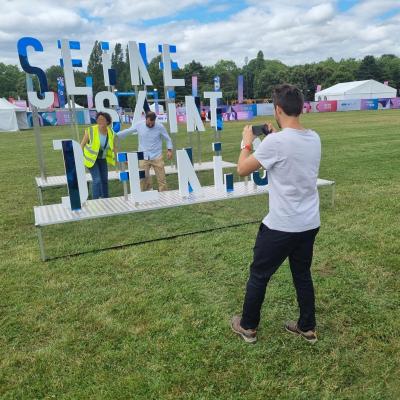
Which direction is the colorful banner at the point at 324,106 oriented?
toward the camera

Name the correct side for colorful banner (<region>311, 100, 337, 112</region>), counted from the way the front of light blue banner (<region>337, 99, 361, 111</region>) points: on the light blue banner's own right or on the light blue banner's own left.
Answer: on the light blue banner's own right

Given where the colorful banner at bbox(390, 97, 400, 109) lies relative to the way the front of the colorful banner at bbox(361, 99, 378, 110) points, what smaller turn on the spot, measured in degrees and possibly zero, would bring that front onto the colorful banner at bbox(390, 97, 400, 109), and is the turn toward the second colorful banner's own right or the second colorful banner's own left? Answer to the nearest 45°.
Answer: approximately 90° to the second colorful banner's own left

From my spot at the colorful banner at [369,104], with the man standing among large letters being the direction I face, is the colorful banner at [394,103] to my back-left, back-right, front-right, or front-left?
back-left

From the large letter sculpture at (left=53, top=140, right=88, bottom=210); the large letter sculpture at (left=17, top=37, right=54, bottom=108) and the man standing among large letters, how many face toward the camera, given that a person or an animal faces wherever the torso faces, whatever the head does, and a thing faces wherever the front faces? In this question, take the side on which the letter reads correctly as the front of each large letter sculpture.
3

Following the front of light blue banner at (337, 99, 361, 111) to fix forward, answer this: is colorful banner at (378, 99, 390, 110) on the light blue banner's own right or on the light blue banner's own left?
on the light blue banner's own left

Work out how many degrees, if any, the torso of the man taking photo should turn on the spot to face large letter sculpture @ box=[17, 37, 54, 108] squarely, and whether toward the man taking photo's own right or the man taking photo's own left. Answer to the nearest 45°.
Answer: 0° — they already face it

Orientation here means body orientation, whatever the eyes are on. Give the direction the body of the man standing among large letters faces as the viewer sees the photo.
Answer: toward the camera

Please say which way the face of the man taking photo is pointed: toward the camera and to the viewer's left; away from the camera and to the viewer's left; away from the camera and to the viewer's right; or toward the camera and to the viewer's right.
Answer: away from the camera and to the viewer's left

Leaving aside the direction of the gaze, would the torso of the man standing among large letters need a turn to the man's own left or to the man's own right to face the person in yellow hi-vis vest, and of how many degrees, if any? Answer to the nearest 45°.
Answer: approximately 45° to the man's own right

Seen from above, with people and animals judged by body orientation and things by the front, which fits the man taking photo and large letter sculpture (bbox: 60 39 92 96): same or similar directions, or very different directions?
very different directions

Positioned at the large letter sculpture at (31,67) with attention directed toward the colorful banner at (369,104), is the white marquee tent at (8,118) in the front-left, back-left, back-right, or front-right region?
front-left

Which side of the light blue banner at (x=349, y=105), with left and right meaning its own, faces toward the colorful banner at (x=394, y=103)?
left

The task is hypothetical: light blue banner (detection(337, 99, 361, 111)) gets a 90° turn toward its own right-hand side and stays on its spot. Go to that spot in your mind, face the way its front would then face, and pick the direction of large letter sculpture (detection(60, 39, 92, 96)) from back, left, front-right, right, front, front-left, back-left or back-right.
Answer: left

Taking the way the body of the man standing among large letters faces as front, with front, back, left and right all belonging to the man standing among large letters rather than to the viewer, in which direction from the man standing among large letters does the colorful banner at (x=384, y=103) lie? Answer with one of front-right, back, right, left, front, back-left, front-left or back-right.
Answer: back-left

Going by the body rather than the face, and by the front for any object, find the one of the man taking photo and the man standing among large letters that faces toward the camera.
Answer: the man standing among large letters
